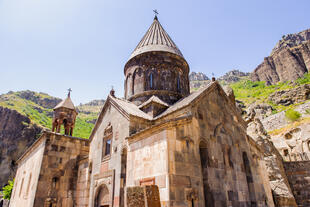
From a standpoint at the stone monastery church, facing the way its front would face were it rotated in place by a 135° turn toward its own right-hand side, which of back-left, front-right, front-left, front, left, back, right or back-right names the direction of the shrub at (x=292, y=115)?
front-right

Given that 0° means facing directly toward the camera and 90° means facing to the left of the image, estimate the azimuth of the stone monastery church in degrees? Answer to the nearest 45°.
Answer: approximately 45°
